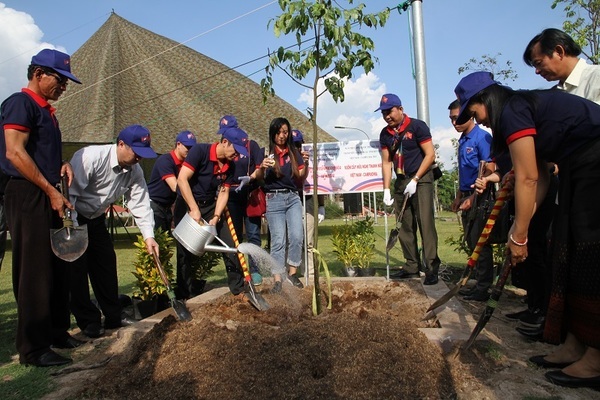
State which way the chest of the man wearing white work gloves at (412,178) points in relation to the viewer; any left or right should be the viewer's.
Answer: facing the viewer and to the left of the viewer

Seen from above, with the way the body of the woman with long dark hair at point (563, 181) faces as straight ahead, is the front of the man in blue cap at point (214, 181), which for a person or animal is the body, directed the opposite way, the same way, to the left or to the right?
the opposite way

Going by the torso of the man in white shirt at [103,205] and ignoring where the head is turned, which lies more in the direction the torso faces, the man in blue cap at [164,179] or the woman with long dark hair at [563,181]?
the woman with long dark hair

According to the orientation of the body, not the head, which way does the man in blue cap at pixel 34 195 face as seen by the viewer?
to the viewer's right

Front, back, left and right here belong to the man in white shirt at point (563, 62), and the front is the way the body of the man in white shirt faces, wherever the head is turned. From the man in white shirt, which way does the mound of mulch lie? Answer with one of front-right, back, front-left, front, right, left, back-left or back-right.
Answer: front-left

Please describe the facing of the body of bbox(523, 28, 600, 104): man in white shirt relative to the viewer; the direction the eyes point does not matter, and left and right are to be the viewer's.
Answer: facing to the left of the viewer

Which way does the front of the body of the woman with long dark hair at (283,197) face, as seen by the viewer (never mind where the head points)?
toward the camera

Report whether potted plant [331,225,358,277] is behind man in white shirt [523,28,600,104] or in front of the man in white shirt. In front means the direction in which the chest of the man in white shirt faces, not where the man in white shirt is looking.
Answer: in front

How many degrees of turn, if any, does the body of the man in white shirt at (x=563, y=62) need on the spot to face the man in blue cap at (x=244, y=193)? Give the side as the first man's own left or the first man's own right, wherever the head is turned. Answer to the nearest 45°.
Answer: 0° — they already face them

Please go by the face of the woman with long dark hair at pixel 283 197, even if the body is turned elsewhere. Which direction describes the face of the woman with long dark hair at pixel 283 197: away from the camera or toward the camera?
toward the camera

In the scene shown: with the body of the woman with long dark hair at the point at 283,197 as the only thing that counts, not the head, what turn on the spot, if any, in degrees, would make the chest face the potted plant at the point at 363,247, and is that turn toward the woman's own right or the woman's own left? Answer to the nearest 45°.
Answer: approximately 135° to the woman's own left

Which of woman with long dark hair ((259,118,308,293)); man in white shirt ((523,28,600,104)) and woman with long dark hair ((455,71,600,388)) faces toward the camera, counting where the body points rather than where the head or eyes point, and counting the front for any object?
woman with long dark hair ((259,118,308,293))

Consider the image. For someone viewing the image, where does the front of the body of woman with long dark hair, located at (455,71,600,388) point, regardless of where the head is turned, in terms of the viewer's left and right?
facing to the left of the viewer

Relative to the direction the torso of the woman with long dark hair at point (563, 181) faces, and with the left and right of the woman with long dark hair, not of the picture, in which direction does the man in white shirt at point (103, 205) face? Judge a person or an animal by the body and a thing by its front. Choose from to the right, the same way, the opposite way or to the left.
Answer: the opposite way

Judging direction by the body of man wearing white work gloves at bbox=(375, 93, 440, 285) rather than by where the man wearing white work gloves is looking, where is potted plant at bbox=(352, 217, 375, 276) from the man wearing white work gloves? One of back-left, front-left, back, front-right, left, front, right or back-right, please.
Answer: right

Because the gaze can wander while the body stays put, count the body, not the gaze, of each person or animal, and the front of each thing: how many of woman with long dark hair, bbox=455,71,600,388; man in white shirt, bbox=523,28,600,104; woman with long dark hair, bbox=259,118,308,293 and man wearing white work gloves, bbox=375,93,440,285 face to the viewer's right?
0
